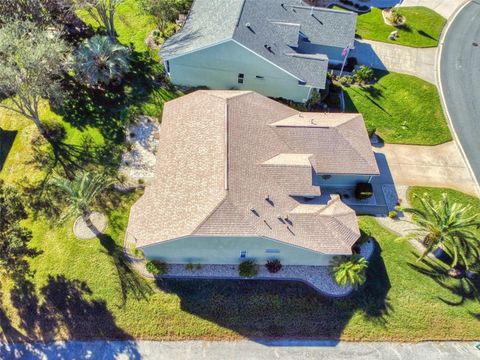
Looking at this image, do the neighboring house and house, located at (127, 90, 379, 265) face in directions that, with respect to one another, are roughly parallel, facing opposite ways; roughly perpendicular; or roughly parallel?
roughly parallel

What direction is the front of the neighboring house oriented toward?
to the viewer's right

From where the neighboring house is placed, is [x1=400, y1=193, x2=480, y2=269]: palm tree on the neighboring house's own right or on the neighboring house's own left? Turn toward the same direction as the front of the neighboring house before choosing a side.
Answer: on the neighboring house's own right

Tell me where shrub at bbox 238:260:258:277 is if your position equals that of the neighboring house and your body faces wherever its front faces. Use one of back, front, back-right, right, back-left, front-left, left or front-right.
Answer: right

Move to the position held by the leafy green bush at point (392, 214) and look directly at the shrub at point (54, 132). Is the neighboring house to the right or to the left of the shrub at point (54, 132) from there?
right

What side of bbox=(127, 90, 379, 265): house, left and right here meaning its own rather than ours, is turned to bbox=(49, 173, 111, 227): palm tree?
back

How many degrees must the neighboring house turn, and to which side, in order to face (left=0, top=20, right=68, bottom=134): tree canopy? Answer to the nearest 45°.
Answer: approximately 135° to its right

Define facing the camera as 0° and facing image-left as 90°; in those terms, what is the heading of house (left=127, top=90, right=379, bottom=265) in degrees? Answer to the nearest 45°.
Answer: approximately 270°

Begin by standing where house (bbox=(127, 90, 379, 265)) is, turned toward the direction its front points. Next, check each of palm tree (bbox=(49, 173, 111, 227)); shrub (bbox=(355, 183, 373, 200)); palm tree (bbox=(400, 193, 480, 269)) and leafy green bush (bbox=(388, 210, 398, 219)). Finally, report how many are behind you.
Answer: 1

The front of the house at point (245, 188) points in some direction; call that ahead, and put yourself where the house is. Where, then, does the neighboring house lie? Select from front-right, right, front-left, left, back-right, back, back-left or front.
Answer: left

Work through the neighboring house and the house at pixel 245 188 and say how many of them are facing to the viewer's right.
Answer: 2

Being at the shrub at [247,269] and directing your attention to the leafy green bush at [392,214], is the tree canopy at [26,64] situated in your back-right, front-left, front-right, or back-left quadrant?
back-left

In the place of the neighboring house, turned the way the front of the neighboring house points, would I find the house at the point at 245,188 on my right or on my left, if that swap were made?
on my right
